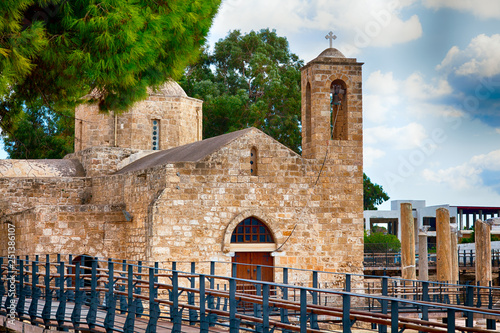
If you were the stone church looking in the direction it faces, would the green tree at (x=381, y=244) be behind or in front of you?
behind

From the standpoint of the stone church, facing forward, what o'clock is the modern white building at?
The modern white building is roughly at 7 o'clock from the stone church.

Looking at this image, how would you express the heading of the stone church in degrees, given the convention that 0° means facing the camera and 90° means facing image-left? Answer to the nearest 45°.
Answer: approximately 0°

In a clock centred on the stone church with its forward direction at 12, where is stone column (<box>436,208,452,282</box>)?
The stone column is roughly at 9 o'clock from the stone church.

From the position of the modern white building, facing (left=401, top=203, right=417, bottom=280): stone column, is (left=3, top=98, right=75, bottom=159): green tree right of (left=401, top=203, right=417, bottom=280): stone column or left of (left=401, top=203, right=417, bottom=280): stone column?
right

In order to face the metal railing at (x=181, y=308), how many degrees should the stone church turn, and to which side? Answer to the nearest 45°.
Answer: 0° — it already faces it

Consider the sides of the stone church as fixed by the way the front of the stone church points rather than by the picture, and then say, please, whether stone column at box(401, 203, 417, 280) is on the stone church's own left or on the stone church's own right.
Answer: on the stone church's own left

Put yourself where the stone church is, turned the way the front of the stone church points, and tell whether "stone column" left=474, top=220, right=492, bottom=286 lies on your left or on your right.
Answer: on your left

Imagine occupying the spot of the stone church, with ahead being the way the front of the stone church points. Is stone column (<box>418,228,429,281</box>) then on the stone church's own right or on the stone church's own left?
on the stone church's own left
